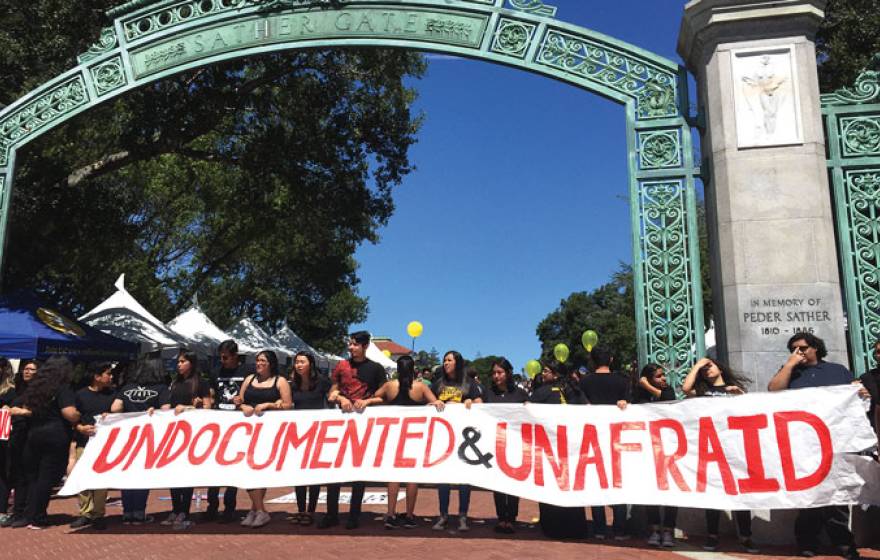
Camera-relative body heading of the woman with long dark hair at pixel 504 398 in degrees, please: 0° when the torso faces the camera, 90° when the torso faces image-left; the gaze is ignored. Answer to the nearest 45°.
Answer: approximately 0°

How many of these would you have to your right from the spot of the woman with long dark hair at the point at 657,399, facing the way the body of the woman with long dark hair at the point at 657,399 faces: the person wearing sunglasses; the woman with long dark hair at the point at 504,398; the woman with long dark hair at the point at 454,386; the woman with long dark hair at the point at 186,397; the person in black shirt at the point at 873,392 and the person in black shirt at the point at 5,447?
4

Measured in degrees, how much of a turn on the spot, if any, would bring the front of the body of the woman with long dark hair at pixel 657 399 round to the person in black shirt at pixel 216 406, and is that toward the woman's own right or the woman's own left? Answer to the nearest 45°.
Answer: approximately 90° to the woman's own right

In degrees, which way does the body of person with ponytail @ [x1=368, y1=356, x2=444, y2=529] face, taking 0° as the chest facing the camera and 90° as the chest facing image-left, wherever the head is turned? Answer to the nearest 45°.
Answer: approximately 180°

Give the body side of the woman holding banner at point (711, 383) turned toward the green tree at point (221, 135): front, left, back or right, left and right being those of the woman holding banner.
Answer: right

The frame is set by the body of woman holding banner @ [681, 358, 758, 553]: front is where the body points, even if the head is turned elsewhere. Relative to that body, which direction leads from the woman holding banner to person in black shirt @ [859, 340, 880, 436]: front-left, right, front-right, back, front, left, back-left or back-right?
left

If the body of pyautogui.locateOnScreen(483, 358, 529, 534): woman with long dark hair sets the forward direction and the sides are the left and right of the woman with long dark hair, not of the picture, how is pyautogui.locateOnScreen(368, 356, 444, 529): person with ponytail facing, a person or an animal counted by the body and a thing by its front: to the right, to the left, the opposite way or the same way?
the opposite way

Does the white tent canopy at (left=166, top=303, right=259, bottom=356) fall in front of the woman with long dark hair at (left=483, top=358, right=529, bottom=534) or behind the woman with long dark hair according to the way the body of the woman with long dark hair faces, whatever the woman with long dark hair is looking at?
behind

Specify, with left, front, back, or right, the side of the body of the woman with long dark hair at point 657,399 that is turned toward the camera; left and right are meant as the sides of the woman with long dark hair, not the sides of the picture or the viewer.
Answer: front

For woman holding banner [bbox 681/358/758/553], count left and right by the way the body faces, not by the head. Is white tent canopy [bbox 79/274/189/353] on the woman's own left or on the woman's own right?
on the woman's own right

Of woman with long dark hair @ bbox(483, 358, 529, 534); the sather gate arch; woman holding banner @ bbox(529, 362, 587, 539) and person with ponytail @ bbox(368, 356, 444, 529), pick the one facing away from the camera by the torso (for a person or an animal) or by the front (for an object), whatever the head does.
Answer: the person with ponytail
